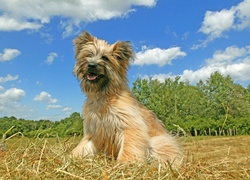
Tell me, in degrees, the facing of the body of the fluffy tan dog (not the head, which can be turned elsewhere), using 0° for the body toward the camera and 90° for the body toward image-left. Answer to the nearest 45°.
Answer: approximately 45°
